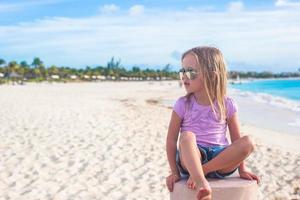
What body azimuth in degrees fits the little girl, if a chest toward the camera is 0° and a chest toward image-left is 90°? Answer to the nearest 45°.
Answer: approximately 0°
